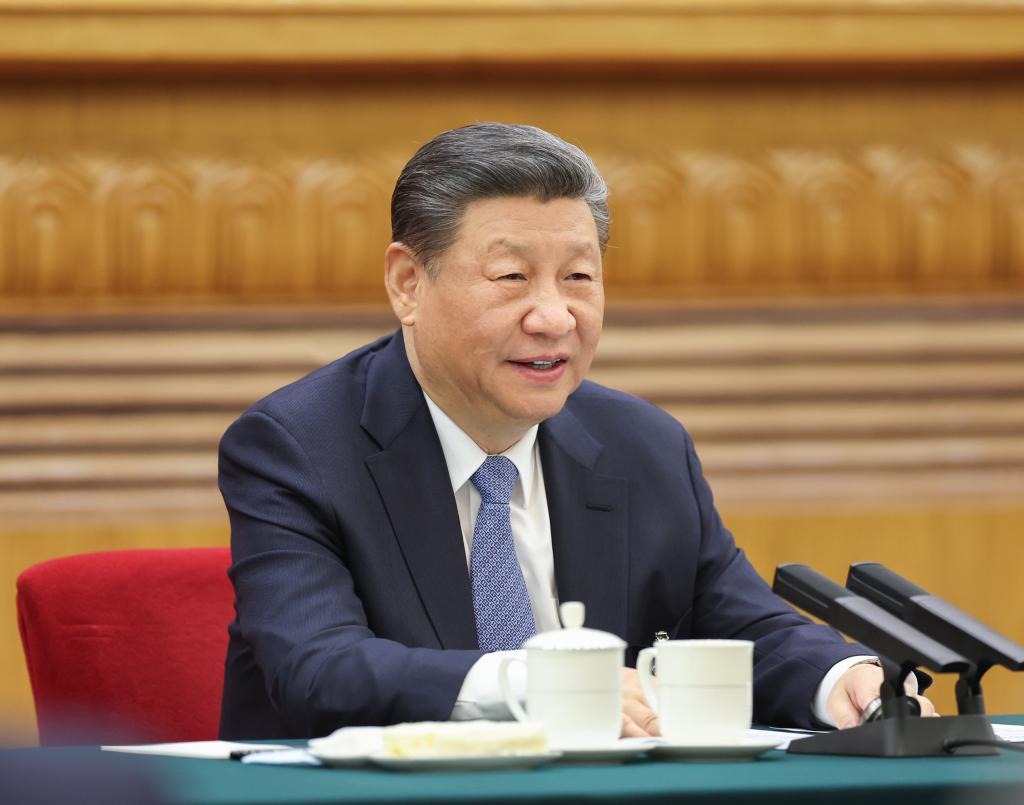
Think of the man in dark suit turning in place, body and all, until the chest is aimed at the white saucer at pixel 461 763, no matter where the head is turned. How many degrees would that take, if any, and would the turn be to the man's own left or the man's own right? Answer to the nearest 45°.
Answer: approximately 45° to the man's own right

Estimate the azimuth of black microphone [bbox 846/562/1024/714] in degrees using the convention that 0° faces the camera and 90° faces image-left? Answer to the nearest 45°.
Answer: approximately 90°

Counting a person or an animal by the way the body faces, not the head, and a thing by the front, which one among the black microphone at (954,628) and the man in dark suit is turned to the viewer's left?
the black microphone

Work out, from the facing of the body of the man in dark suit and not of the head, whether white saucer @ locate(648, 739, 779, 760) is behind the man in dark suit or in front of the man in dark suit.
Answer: in front

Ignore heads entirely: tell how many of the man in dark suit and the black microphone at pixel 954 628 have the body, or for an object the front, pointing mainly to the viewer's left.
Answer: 1

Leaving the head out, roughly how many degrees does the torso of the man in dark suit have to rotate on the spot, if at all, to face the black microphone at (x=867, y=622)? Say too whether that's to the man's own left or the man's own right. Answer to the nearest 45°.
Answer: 0° — they already face it
